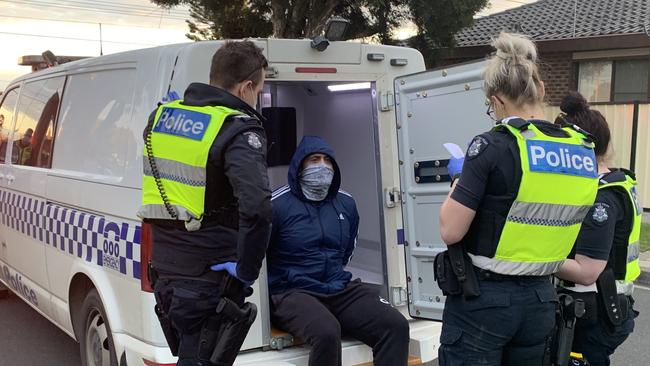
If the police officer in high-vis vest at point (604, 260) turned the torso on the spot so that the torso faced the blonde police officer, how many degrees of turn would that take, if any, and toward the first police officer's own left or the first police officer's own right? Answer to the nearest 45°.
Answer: approximately 90° to the first police officer's own left

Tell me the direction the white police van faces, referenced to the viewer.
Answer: facing away from the viewer and to the left of the viewer

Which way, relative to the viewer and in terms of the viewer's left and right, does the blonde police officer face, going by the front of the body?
facing away from the viewer and to the left of the viewer

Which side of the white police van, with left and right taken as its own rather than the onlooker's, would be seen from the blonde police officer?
back

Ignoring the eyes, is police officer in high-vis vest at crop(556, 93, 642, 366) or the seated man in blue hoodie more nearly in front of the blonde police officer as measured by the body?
the seated man in blue hoodie

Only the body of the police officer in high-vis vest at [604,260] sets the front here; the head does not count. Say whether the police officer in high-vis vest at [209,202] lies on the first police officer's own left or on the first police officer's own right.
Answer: on the first police officer's own left

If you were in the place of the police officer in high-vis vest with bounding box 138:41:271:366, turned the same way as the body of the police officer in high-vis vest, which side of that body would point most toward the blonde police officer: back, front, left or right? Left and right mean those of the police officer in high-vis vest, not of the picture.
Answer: right

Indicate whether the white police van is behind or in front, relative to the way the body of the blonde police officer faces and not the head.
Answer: in front

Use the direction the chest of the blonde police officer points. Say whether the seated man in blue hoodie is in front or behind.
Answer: in front

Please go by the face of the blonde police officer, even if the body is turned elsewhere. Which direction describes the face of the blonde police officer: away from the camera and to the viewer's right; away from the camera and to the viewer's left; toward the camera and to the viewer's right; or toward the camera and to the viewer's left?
away from the camera and to the viewer's left

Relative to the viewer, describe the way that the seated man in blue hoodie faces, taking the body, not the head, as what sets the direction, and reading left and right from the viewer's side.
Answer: facing the viewer and to the right of the viewer

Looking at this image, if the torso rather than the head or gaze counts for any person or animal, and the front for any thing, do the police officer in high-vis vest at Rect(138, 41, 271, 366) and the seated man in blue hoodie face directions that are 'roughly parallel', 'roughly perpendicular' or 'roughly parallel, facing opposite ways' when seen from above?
roughly perpendicular

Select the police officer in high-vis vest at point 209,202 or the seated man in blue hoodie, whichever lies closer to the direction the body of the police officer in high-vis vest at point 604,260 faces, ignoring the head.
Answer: the seated man in blue hoodie

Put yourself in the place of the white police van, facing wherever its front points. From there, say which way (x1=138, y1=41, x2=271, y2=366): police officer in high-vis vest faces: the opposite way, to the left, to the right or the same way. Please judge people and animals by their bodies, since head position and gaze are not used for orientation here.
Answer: to the right

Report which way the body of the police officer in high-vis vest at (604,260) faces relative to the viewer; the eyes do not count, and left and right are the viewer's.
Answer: facing away from the viewer and to the left of the viewer

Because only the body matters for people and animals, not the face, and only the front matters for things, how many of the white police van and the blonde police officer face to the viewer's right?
0

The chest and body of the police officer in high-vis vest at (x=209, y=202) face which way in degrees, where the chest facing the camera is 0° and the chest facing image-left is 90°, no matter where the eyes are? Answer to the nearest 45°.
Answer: approximately 225°
